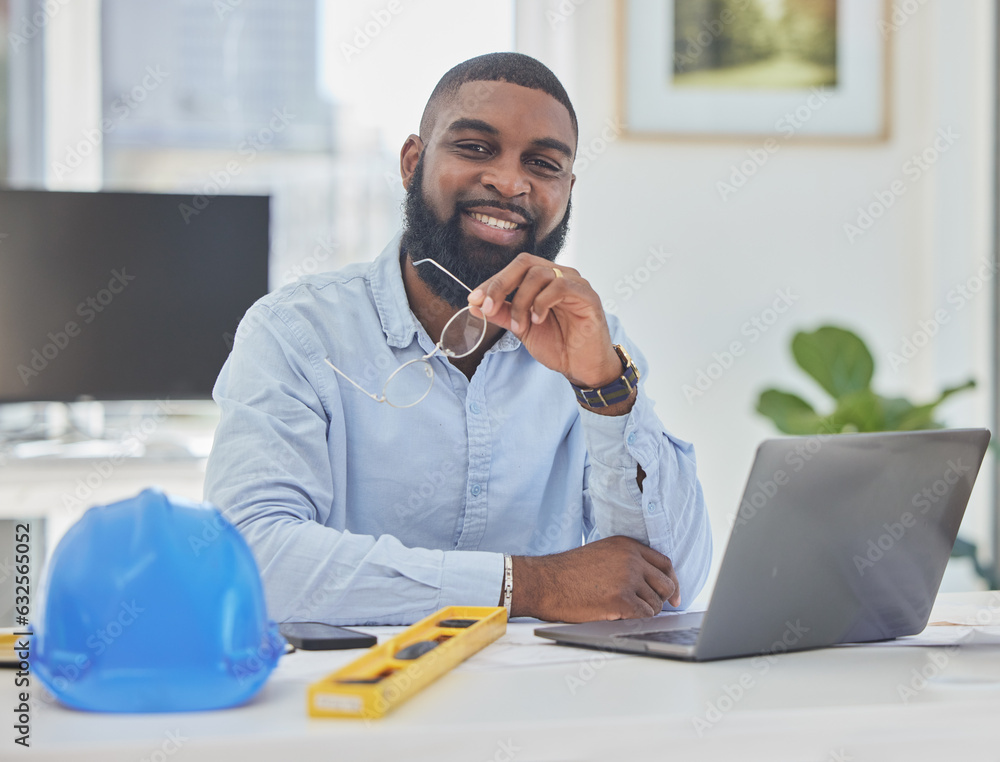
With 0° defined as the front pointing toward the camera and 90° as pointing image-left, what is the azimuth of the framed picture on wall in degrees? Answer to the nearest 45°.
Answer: approximately 0°

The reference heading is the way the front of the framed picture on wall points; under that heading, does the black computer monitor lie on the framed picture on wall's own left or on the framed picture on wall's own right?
on the framed picture on wall's own right

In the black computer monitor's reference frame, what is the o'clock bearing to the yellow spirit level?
The yellow spirit level is roughly at 12 o'clock from the black computer monitor.

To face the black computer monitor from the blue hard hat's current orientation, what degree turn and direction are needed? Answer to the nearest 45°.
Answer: approximately 180°
